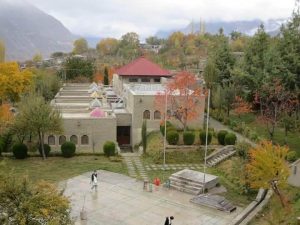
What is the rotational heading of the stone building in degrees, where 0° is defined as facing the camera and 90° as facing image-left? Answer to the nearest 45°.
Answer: approximately 0°

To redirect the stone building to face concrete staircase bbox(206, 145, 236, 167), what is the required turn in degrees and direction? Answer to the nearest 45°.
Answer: approximately 45° to its left

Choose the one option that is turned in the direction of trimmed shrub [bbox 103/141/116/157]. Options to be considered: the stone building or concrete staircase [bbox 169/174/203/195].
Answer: the stone building

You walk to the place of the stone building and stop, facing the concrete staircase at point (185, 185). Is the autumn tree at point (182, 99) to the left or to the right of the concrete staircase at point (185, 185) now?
left

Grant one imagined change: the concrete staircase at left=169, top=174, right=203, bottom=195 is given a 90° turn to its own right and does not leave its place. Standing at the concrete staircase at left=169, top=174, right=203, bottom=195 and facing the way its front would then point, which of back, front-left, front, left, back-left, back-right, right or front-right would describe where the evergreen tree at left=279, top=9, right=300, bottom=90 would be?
right

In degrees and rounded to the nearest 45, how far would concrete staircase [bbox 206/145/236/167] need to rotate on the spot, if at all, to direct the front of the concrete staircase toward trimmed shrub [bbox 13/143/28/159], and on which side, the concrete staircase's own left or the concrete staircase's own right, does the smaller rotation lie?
approximately 45° to the concrete staircase's own right

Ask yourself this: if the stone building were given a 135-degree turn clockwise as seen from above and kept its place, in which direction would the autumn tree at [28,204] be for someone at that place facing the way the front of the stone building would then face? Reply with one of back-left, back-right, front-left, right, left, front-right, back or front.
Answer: back-left

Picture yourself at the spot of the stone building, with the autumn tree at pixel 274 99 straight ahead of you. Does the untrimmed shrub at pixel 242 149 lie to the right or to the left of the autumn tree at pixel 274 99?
right

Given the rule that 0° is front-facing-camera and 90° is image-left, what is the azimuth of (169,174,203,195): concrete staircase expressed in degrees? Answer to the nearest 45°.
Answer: approximately 45°

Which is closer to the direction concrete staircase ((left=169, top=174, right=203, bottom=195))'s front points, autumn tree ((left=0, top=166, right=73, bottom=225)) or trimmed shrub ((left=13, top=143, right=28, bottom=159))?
the autumn tree

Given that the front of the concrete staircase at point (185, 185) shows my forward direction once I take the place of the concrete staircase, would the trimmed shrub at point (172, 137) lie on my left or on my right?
on my right

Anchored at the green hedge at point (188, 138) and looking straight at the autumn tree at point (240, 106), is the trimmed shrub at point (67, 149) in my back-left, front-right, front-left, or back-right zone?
back-left

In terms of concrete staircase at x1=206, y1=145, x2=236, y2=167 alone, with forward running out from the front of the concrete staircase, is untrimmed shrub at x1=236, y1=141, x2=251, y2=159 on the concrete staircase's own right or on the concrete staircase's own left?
on the concrete staircase's own left

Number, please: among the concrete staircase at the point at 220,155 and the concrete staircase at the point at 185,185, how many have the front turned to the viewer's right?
0

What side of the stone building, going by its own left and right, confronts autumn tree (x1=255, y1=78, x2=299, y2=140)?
left
